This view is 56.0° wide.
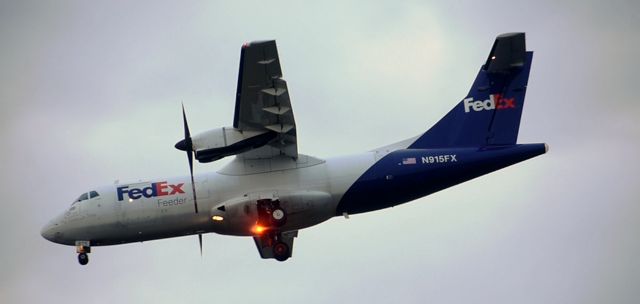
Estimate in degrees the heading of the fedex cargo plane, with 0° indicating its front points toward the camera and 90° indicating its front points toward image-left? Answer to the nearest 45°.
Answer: approximately 90°
